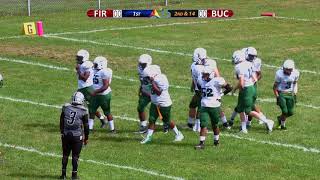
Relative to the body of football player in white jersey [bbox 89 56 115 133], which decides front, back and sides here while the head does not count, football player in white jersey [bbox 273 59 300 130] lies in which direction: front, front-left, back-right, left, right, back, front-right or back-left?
back-left

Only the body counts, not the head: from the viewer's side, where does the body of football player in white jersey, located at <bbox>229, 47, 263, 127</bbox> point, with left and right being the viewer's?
facing the viewer and to the left of the viewer

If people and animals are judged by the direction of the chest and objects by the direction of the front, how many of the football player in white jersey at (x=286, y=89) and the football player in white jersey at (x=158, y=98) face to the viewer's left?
1

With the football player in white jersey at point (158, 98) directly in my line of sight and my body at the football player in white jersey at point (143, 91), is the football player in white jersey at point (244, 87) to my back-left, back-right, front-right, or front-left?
front-left

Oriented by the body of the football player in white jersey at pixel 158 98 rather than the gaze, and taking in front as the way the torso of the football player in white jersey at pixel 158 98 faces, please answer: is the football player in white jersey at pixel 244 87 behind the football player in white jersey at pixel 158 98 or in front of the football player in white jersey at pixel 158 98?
behind

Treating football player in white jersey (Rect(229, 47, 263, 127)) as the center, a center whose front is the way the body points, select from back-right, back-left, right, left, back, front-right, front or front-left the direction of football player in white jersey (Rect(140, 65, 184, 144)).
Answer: front

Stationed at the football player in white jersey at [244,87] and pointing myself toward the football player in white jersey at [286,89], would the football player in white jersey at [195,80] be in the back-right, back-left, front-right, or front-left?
back-left
